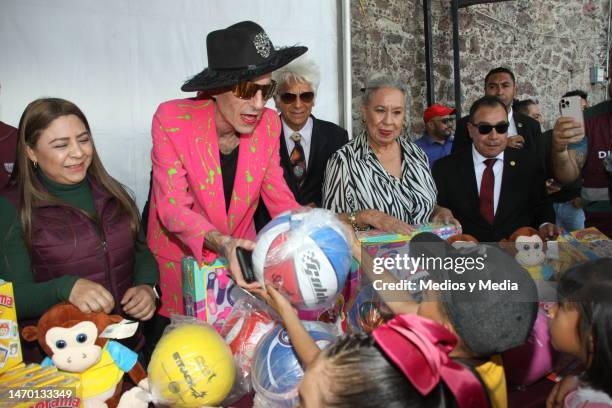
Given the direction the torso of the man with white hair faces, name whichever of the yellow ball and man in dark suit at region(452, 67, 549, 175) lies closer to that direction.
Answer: the yellow ball

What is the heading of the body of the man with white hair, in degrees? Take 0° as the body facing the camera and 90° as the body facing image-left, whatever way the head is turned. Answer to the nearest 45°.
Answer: approximately 0°

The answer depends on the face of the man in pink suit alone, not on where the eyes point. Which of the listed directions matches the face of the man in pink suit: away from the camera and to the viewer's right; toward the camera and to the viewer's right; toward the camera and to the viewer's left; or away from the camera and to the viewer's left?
toward the camera and to the viewer's right

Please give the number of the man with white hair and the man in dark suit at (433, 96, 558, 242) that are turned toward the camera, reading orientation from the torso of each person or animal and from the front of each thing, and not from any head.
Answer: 2

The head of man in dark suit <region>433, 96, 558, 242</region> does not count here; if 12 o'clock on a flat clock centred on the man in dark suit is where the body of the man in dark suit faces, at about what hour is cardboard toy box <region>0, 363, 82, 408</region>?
The cardboard toy box is roughly at 1 o'clock from the man in dark suit.

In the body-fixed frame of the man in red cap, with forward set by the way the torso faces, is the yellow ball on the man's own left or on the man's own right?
on the man's own right

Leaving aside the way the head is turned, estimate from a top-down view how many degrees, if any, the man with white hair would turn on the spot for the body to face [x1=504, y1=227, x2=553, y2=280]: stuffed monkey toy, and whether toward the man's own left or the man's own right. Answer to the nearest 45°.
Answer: approximately 45° to the man's own left
